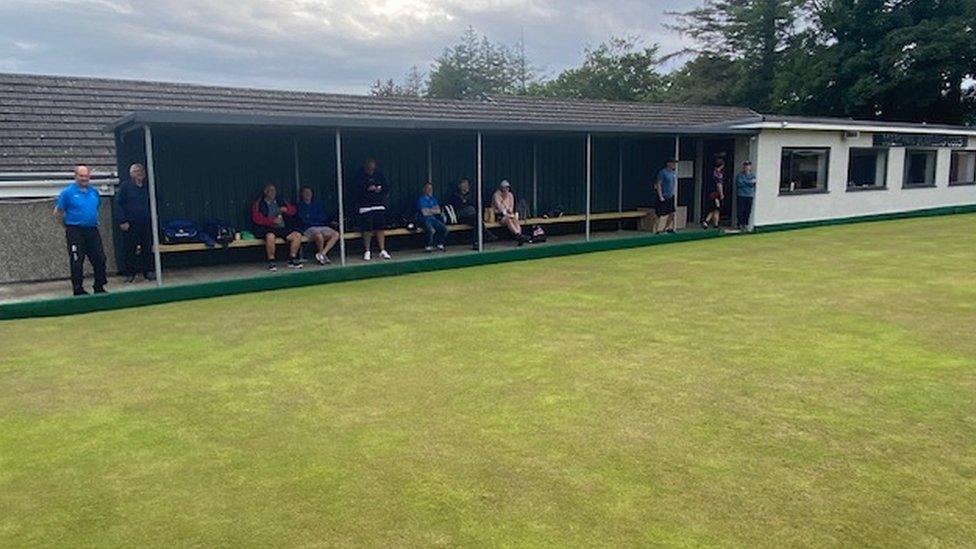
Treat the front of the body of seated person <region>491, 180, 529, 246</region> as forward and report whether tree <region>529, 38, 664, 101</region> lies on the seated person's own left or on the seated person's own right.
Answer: on the seated person's own left

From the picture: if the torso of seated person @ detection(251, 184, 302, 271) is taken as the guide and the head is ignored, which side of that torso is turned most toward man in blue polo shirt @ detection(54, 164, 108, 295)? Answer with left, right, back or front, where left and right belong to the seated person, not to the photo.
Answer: right

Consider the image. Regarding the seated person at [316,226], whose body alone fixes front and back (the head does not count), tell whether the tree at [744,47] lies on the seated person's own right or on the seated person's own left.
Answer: on the seated person's own left

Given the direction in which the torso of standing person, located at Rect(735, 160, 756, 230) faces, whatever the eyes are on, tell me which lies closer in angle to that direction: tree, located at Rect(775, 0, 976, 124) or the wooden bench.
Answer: the wooden bench

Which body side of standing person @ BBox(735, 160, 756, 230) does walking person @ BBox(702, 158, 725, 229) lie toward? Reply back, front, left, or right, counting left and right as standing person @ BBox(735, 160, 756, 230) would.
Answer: right

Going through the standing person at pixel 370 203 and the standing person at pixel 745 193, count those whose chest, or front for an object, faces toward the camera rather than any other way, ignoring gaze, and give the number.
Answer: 2

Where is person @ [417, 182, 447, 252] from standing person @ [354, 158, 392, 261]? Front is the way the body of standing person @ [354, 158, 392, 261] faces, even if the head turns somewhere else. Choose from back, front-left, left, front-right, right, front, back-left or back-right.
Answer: back-left
